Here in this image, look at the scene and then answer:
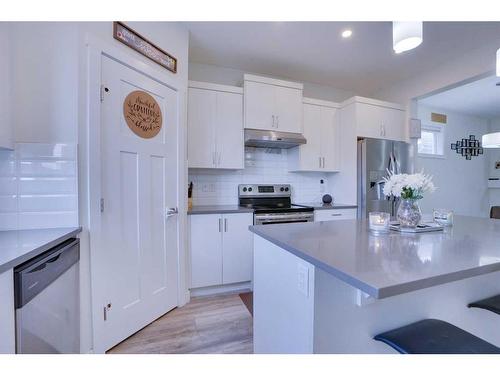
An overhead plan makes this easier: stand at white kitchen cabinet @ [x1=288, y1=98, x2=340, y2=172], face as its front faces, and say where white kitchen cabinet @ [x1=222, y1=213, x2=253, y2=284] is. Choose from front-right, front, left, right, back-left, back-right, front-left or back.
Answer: right

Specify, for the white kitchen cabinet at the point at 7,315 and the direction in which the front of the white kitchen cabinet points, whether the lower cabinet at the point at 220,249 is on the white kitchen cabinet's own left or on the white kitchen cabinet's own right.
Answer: on the white kitchen cabinet's own left

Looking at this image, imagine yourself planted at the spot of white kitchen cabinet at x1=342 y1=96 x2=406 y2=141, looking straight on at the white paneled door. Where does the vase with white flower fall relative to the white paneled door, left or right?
left

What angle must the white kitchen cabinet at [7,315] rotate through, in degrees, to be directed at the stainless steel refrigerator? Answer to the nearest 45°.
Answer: approximately 45° to its left

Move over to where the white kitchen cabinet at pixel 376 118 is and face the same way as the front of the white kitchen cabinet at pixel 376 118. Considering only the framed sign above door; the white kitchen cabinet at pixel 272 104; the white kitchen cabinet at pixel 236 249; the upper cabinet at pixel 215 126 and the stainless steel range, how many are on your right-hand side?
5

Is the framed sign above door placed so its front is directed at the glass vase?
yes

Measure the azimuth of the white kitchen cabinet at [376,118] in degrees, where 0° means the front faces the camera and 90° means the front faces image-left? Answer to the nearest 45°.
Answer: approximately 315°

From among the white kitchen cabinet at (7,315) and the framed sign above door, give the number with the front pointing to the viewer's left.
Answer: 0

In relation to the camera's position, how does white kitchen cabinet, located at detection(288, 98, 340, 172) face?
facing the viewer and to the right of the viewer

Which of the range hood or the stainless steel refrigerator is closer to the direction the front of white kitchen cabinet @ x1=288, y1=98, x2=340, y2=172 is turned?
the stainless steel refrigerator

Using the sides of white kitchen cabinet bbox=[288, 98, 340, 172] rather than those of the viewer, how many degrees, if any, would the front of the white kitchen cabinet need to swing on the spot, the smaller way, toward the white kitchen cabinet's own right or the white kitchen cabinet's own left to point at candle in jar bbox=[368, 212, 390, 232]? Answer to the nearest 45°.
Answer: approximately 45° to the white kitchen cabinet's own right

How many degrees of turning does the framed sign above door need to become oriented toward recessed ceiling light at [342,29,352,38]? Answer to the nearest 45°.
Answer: approximately 45° to its left

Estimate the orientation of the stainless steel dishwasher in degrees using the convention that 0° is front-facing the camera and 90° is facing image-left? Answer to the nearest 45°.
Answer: approximately 315°

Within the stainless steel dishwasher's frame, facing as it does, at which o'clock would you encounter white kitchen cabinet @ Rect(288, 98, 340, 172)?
The white kitchen cabinet is roughly at 10 o'clock from the stainless steel dishwasher.

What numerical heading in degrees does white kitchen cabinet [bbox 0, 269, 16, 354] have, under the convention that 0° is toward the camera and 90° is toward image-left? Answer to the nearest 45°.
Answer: approximately 315°
